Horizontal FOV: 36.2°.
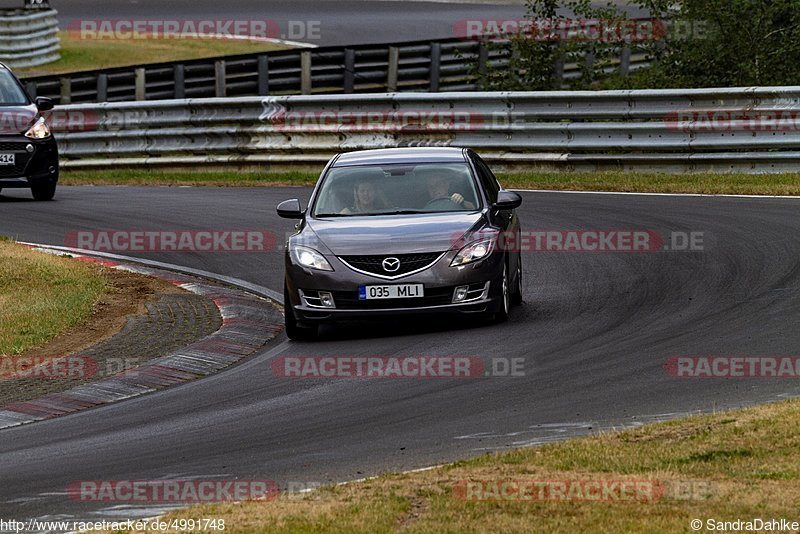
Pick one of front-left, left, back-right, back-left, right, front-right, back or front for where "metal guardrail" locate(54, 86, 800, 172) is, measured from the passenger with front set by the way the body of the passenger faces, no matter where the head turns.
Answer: back

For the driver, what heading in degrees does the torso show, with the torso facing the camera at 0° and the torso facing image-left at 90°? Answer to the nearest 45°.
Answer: approximately 0°

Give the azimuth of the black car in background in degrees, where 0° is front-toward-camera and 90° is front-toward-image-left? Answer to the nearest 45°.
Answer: approximately 0°

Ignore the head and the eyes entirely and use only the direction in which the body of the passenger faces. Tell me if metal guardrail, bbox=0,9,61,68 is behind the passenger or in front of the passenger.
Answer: behind

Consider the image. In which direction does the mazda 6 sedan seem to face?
toward the camera

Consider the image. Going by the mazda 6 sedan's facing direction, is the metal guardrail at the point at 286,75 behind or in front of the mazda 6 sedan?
behind

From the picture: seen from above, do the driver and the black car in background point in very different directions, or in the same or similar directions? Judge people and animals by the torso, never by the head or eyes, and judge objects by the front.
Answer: same or similar directions

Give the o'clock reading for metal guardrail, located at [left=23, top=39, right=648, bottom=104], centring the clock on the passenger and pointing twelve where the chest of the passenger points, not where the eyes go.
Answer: The metal guardrail is roughly at 6 o'clock from the passenger.

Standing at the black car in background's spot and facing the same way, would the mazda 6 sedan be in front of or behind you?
in front

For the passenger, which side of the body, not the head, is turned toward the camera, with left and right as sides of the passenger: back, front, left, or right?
front

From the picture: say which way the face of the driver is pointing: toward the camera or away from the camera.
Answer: toward the camera

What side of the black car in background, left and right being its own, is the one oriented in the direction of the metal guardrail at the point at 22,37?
back

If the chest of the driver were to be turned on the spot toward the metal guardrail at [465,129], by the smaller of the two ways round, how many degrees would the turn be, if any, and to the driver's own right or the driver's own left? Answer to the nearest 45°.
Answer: approximately 180°

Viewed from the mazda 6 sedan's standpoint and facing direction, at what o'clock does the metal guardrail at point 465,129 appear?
The metal guardrail is roughly at 6 o'clock from the mazda 6 sedan.

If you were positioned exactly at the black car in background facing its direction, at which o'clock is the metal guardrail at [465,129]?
The metal guardrail is roughly at 9 o'clock from the black car in background.
